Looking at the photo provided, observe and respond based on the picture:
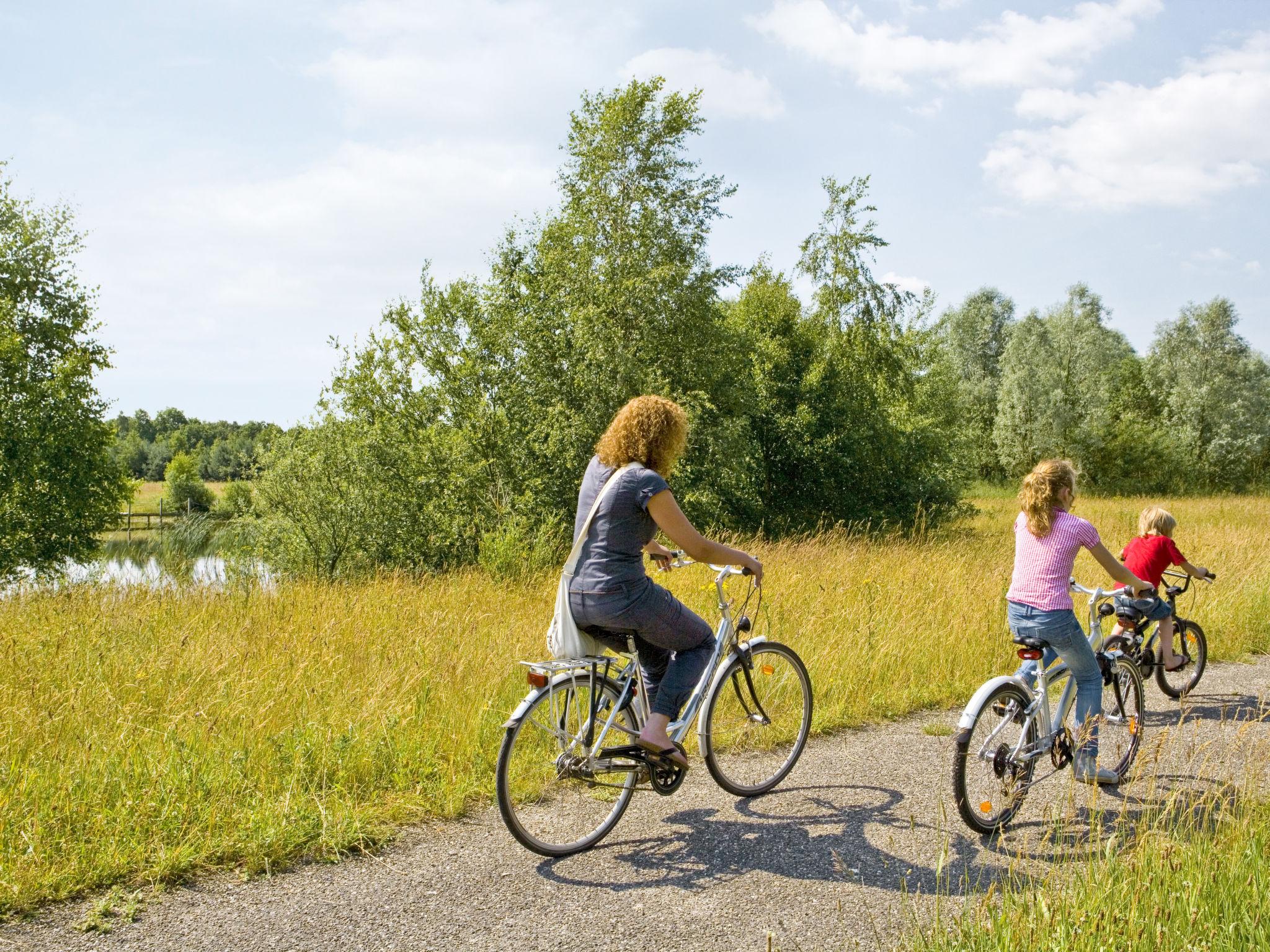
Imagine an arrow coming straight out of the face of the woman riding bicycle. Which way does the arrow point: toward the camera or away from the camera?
away from the camera

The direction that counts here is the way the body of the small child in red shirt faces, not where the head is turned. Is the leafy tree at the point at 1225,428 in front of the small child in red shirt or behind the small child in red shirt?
in front

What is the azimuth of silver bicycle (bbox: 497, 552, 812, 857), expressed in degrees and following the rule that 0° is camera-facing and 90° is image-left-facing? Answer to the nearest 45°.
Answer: approximately 225°

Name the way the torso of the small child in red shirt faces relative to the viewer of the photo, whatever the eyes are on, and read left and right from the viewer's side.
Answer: facing away from the viewer and to the right of the viewer

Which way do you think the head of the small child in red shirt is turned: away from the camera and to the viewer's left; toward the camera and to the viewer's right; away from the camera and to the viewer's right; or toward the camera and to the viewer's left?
away from the camera and to the viewer's right

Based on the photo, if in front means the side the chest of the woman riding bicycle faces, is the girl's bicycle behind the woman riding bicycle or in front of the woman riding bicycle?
in front

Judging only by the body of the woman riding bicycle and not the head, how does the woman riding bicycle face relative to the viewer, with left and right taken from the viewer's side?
facing away from the viewer and to the right of the viewer

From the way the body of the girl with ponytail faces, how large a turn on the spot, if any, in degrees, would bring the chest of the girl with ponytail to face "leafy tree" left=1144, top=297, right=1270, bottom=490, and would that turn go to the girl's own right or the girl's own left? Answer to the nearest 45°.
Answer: approximately 45° to the girl's own left

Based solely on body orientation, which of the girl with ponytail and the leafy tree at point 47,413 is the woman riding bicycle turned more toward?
the girl with ponytail

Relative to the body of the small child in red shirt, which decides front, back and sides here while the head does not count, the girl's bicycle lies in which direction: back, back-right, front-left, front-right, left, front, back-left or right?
back-right

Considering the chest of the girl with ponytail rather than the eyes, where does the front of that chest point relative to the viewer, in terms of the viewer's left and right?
facing away from the viewer and to the right of the viewer

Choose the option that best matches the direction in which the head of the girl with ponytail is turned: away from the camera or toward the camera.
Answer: away from the camera

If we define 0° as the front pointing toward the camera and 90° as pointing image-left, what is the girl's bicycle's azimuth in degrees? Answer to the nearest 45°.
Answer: approximately 225°

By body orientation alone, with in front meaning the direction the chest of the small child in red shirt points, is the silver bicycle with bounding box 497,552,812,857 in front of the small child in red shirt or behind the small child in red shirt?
behind
